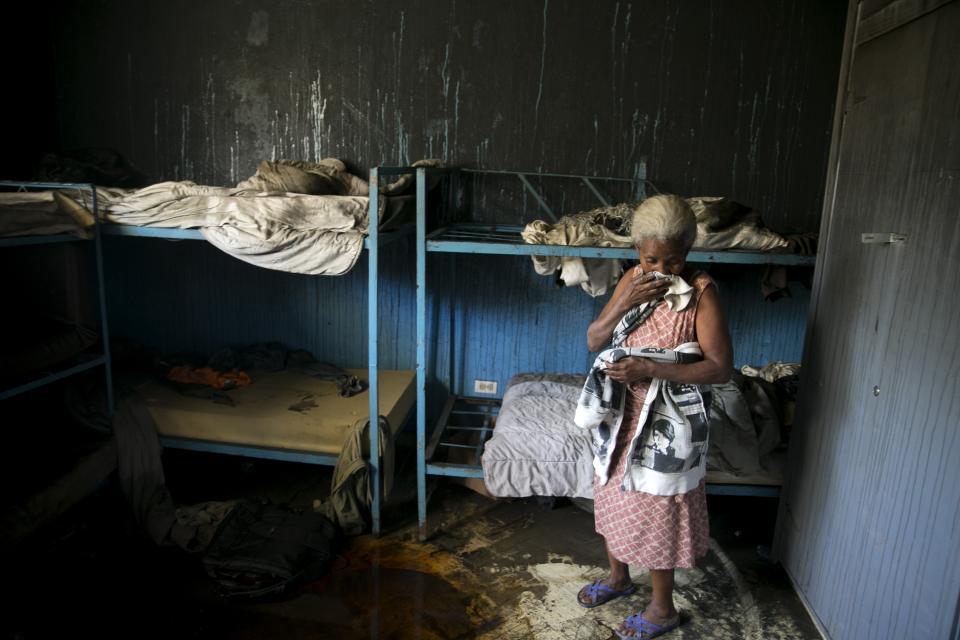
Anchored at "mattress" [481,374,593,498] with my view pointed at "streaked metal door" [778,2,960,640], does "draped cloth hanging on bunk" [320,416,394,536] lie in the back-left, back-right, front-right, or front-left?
back-right

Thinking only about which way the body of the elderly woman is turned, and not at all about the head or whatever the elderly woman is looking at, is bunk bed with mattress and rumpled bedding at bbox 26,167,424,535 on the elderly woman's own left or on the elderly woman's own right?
on the elderly woman's own right

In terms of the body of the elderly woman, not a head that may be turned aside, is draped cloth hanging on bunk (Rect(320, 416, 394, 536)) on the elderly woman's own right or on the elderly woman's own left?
on the elderly woman's own right

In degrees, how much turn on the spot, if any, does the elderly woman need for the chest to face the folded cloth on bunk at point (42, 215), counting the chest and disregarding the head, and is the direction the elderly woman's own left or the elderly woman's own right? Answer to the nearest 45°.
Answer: approximately 45° to the elderly woman's own right

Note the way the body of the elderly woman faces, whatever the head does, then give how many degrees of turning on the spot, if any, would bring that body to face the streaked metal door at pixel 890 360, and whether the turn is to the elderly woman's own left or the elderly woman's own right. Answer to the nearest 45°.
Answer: approximately 135° to the elderly woman's own left

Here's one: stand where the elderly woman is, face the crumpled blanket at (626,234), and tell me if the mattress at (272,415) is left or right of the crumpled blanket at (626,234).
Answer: left

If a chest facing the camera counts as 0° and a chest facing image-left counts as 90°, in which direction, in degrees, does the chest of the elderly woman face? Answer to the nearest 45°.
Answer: approximately 45°
